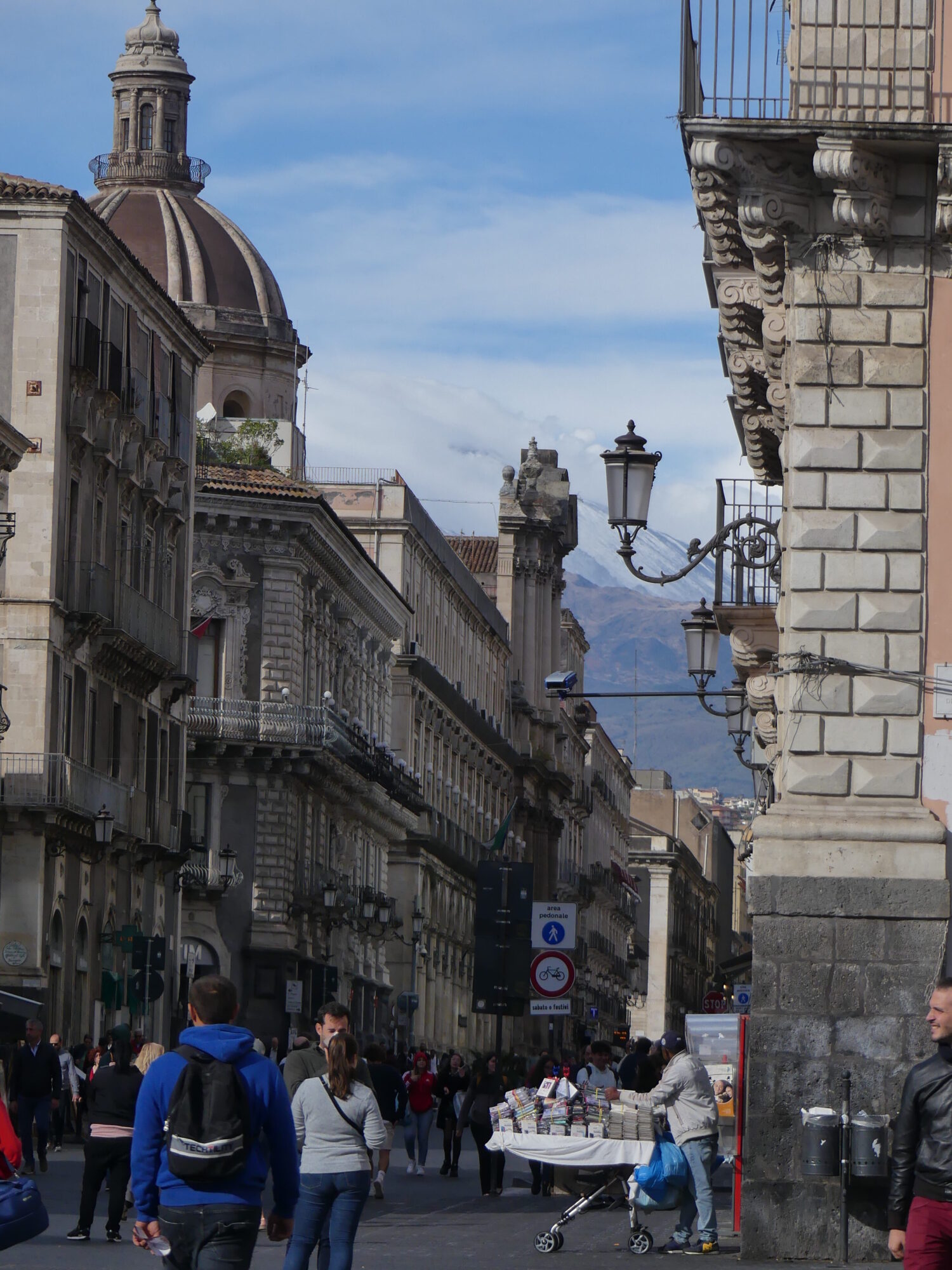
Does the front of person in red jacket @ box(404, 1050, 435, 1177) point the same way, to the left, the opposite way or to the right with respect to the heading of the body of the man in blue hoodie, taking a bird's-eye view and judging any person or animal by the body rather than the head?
the opposite way

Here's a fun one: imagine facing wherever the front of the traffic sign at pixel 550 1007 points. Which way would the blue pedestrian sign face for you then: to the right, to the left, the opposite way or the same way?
the same way

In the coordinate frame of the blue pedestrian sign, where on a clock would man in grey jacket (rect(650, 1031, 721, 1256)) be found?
The man in grey jacket is roughly at 12 o'clock from the blue pedestrian sign.

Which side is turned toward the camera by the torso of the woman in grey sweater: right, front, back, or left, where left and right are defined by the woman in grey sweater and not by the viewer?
back

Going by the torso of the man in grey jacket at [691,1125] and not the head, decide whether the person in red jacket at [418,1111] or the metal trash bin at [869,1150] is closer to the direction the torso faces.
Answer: the person in red jacket

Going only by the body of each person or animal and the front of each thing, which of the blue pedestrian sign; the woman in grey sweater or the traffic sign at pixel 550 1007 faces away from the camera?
the woman in grey sweater

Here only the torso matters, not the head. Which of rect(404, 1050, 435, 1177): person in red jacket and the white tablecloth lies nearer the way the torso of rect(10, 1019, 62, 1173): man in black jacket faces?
the white tablecloth

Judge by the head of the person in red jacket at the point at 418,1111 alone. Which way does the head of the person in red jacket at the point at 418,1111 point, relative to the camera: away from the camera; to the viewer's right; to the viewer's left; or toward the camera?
toward the camera

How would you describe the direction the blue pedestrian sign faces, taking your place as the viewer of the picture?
facing the viewer

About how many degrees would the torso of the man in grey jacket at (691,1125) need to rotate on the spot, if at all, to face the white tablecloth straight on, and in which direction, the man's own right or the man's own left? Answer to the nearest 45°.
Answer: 0° — they already face it

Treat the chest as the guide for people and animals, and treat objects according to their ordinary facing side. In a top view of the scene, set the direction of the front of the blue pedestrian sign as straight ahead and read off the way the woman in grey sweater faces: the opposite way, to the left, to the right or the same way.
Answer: the opposite way

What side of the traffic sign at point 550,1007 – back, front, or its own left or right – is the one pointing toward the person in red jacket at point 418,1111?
back

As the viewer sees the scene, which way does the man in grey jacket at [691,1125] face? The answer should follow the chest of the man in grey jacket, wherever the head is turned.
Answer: to the viewer's left

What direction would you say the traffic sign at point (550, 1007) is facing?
toward the camera

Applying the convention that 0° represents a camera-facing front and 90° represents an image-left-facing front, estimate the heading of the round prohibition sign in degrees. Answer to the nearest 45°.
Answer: approximately 0°

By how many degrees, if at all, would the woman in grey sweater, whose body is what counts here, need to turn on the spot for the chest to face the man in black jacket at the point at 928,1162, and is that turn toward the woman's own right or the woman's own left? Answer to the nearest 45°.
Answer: approximately 135° to the woman's own right

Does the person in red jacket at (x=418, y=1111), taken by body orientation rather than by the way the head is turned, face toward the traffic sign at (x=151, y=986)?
no

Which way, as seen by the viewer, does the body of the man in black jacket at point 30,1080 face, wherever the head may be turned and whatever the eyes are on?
toward the camera

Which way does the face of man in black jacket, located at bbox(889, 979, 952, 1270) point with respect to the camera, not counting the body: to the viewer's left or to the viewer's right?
to the viewer's left

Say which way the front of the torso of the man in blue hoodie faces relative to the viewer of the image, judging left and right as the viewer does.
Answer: facing away from the viewer
